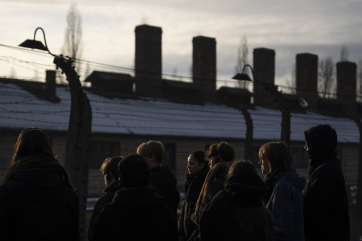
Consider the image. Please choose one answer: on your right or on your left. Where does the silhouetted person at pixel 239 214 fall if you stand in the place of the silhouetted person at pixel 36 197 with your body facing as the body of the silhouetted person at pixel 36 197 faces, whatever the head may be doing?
on your right

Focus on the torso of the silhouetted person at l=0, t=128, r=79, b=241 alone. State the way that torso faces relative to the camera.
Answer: away from the camera

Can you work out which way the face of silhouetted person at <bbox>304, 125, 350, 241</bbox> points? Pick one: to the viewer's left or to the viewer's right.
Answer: to the viewer's left

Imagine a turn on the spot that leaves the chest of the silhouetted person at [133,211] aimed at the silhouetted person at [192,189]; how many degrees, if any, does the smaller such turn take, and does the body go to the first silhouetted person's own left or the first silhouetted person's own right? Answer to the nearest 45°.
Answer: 0° — they already face them

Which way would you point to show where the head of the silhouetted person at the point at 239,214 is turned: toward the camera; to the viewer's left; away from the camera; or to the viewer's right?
away from the camera

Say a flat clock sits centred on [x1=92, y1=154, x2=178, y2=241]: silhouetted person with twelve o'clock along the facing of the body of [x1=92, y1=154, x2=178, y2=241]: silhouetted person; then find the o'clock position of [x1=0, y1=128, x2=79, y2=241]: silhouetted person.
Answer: [x1=0, y1=128, x2=79, y2=241]: silhouetted person is roughly at 9 o'clock from [x1=92, y1=154, x2=178, y2=241]: silhouetted person.

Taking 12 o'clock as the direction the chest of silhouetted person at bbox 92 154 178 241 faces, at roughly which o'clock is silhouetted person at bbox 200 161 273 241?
silhouetted person at bbox 200 161 273 241 is roughly at 3 o'clock from silhouetted person at bbox 92 154 178 241.

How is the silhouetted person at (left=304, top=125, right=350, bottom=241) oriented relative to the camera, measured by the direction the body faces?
to the viewer's left

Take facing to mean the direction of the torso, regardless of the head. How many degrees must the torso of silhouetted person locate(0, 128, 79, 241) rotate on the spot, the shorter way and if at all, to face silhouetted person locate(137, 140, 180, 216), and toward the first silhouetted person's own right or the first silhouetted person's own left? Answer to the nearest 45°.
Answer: approximately 45° to the first silhouetted person's own right

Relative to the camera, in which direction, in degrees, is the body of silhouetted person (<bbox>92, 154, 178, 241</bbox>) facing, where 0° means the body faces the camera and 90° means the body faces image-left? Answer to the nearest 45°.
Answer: approximately 180°

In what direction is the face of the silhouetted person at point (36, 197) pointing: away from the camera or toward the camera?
away from the camera

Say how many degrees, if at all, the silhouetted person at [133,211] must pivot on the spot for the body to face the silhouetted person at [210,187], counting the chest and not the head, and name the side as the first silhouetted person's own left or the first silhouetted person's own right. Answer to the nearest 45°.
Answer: approximately 45° to the first silhouetted person's own right
